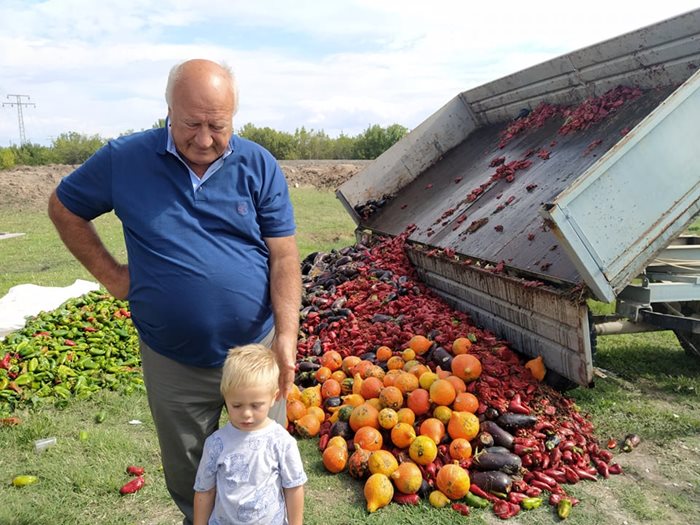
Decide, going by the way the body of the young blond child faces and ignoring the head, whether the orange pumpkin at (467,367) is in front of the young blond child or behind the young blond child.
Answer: behind

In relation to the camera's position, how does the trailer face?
facing away from the viewer and to the right of the viewer

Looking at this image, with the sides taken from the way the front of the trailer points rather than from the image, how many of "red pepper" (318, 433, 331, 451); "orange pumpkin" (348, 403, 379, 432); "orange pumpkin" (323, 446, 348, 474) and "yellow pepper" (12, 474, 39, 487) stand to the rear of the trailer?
4

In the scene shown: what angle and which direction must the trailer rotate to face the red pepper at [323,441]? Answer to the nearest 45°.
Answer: approximately 180°

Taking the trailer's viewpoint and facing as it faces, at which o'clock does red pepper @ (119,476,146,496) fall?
The red pepper is roughly at 6 o'clock from the trailer.

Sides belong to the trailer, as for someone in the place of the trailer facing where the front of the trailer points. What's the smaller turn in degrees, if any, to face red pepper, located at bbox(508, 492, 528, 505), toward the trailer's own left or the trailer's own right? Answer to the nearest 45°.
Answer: approximately 135° to the trailer's own right

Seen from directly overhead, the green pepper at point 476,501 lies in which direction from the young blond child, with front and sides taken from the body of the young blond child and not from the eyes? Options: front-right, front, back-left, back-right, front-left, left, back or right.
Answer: back-left

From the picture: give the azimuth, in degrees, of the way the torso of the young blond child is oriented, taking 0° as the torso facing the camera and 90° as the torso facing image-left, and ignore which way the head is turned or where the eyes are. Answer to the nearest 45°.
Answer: approximately 0°

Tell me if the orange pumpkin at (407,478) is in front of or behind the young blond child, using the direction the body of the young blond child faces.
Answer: behind

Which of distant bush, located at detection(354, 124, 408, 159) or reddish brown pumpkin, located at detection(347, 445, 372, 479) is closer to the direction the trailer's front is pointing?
the distant bush

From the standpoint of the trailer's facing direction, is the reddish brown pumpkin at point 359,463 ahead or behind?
behind
